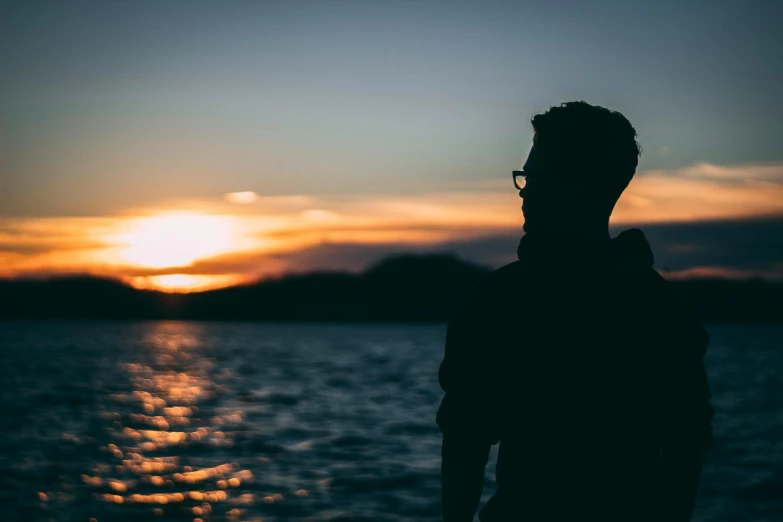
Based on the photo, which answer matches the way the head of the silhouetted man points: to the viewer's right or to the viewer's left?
to the viewer's left

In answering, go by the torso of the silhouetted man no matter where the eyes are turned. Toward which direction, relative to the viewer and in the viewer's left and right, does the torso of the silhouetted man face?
facing away from the viewer and to the left of the viewer
